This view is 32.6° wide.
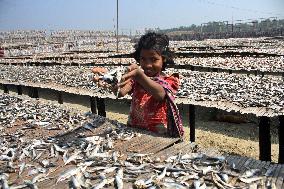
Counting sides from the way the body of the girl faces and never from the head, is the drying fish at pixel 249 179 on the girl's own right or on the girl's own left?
on the girl's own left

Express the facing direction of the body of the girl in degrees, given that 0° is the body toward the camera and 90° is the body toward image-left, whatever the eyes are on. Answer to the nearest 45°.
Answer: approximately 45°
